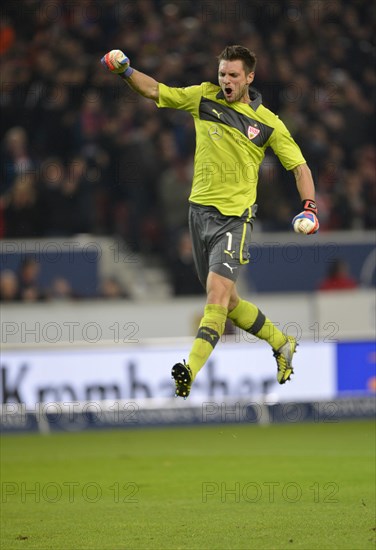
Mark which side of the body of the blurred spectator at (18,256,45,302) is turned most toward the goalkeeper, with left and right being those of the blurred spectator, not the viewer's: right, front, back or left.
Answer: front

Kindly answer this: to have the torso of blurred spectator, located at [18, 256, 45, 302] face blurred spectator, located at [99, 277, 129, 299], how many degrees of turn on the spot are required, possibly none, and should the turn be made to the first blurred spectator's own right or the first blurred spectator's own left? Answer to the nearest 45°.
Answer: approximately 90° to the first blurred spectator's own left

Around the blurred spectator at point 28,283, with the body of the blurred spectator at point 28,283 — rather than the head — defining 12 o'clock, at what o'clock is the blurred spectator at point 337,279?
the blurred spectator at point 337,279 is roughly at 9 o'clock from the blurred spectator at point 28,283.

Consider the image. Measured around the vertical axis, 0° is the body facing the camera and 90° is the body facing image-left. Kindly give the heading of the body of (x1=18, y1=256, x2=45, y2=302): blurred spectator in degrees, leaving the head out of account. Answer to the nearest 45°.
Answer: approximately 0°
